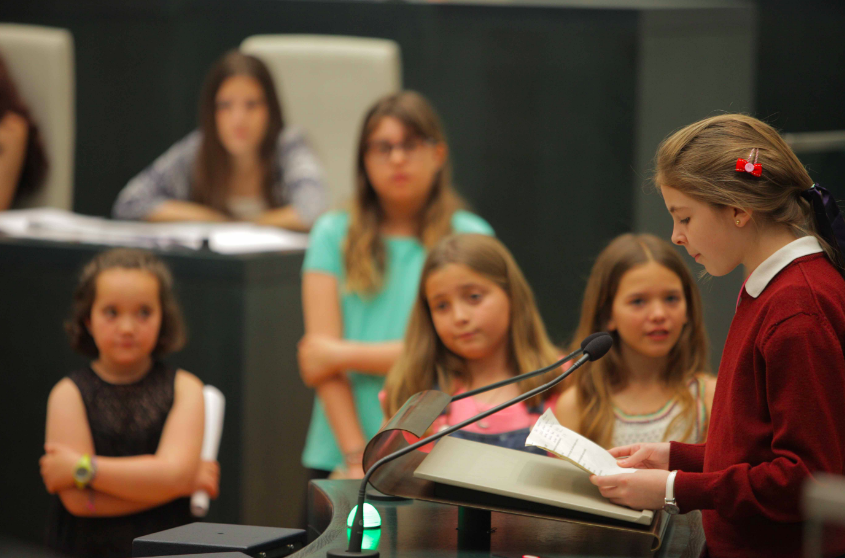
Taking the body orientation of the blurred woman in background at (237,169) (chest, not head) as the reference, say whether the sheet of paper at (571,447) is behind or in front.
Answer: in front

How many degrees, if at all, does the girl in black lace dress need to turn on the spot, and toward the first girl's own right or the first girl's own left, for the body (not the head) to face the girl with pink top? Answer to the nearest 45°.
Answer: approximately 45° to the first girl's own left

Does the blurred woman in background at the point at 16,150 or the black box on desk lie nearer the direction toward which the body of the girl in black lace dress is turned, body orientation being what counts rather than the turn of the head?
the black box on desk

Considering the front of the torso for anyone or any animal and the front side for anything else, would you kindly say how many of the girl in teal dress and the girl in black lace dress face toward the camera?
2

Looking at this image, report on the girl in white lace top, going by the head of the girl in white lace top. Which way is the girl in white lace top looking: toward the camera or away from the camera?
toward the camera

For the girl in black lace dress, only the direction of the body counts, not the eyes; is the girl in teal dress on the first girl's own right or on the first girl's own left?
on the first girl's own left

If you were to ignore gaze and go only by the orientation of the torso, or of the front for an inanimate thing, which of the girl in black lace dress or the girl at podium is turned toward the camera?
the girl in black lace dress

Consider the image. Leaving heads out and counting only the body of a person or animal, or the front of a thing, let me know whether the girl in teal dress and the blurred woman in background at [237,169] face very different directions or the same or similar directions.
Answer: same or similar directions

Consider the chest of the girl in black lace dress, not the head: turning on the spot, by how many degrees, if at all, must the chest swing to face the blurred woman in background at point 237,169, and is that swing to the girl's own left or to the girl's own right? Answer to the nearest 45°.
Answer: approximately 180°

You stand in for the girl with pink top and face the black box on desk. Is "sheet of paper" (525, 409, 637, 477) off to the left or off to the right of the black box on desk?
left

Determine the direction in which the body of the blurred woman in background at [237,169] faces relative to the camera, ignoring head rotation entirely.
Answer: toward the camera

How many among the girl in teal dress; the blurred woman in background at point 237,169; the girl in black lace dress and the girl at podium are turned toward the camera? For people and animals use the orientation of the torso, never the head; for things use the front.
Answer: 3

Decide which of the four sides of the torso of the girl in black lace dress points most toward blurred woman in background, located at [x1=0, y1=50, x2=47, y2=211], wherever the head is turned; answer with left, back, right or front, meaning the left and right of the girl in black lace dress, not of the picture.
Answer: back

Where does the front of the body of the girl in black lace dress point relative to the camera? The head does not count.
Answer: toward the camera

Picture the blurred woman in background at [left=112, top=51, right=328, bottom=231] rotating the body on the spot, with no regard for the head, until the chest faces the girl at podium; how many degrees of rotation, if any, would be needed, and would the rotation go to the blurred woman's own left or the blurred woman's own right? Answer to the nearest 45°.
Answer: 0° — they already face them

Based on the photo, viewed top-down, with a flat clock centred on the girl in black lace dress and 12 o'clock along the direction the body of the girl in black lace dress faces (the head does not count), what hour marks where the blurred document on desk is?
The blurred document on desk is roughly at 6 o'clock from the girl in black lace dress.

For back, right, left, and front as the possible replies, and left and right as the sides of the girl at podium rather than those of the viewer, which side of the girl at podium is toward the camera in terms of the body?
left

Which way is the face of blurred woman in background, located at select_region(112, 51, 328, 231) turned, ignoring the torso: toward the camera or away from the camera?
toward the camera
